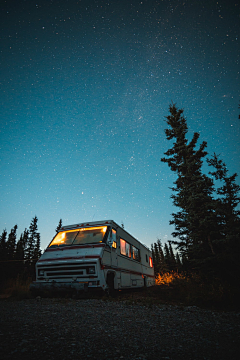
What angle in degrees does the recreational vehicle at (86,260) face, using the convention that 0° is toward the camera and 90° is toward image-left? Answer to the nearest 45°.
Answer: approximately 45°

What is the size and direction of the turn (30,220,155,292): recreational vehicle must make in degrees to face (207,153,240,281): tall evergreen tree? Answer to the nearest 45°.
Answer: approximately 135° to its left

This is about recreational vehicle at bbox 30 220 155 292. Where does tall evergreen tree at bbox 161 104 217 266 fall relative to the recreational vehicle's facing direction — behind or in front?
behind
